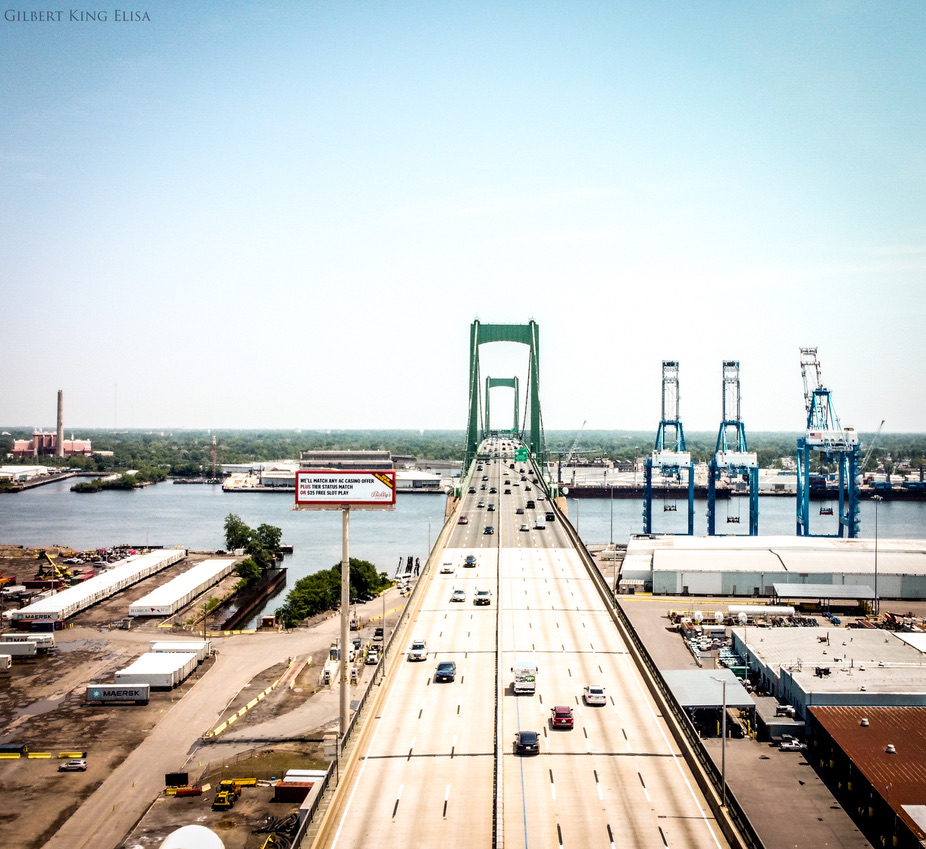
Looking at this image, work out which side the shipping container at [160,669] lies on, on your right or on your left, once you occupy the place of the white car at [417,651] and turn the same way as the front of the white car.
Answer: on your right

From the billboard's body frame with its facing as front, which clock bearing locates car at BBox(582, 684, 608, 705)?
The car is roughly at 10 o'clock from the billboard.

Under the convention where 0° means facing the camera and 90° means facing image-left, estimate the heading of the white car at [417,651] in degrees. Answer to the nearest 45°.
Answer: approximately 0°

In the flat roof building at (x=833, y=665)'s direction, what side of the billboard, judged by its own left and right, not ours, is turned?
left

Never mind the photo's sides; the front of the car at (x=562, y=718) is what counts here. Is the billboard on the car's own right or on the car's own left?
on the car's own left

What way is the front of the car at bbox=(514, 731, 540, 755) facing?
away from the camera

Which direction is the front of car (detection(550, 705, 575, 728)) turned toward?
away from the camera

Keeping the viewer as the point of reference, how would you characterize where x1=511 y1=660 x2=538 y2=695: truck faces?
facing away from the viewer

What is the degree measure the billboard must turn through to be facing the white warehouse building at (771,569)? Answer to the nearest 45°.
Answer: approximately 135° to its left

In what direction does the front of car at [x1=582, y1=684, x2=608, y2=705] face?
away from the camera

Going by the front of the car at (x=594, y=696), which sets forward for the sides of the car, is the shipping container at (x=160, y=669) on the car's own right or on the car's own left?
on the car's own left

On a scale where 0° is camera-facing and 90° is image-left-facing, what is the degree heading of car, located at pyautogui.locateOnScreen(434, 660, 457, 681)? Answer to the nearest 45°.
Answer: approximately 0°

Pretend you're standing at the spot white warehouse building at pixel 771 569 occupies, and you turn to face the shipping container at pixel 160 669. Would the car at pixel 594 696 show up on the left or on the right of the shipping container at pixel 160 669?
left
